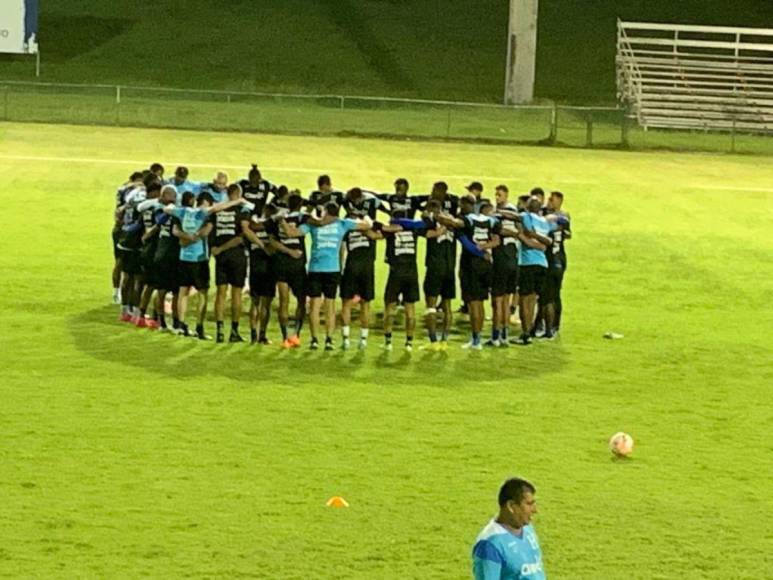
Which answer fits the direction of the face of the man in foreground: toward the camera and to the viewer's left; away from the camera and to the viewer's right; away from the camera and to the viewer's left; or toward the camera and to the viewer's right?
toward the camera and to the viewer's right

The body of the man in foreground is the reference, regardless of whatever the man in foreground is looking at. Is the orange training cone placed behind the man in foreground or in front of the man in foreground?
behind

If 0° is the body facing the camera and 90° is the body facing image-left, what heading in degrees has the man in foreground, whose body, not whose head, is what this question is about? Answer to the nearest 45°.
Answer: approximately 315°

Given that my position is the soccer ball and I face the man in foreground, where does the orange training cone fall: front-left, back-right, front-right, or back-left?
front-right

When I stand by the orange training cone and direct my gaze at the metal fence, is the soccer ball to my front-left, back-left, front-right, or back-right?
front-right

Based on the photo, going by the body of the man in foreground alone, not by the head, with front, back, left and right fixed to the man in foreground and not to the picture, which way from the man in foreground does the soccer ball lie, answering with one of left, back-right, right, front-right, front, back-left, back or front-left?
back-left

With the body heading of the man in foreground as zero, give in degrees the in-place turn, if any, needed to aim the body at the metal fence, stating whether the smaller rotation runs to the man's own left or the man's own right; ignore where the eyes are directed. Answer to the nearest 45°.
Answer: approximately 135° to the man's own left
